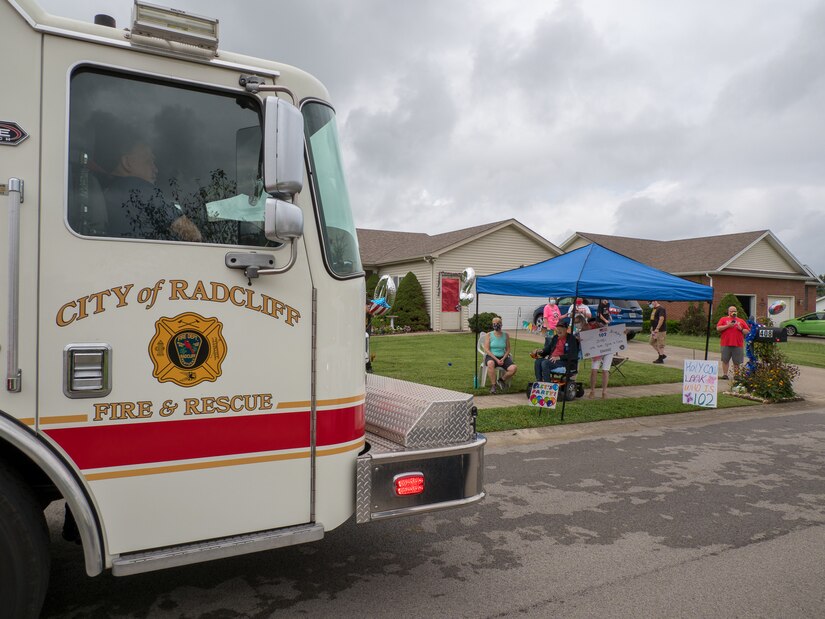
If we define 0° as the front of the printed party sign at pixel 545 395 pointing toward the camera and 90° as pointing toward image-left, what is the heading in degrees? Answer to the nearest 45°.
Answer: approximately 0°

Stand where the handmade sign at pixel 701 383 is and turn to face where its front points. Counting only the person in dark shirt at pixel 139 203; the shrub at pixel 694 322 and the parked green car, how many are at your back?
2

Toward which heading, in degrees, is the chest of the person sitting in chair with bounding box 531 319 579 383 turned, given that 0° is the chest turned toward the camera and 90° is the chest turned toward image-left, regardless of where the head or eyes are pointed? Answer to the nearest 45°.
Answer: approximately 45°

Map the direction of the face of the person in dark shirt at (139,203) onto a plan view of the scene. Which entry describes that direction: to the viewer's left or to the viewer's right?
to the viewer's right

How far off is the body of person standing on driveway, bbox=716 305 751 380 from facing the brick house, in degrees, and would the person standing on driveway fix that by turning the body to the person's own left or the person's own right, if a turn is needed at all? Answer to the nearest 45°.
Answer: approximately 180°
